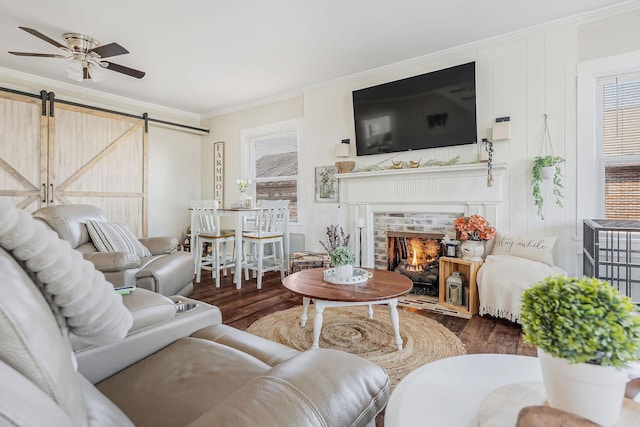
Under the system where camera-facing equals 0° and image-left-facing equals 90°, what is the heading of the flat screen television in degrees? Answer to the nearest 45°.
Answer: approximately 45°

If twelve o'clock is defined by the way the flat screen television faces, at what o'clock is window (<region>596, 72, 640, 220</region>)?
The window is roughly at 8 o'clock from the flat screen television.

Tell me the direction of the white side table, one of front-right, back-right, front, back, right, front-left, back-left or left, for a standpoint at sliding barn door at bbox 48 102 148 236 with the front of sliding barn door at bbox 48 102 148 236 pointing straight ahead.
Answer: front-right

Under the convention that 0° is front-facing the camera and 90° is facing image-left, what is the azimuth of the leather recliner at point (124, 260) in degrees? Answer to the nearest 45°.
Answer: approximately 315°

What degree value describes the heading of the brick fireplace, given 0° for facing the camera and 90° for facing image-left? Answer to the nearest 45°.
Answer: approximately 45°

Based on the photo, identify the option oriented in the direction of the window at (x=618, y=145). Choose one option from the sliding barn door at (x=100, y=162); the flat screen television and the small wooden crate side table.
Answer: the sliding barn door

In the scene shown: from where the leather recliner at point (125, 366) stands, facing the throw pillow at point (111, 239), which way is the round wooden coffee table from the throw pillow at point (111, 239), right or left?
right

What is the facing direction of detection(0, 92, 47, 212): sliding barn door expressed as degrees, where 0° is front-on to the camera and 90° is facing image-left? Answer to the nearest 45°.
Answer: approximately 315°

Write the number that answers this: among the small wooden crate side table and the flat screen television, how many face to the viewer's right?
0

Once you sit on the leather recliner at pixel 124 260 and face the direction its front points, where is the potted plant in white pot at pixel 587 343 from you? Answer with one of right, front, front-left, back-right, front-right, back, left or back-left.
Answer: front-right

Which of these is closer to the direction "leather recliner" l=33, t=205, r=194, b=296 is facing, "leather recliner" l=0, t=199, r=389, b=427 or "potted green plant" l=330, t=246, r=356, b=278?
the potted green plant
